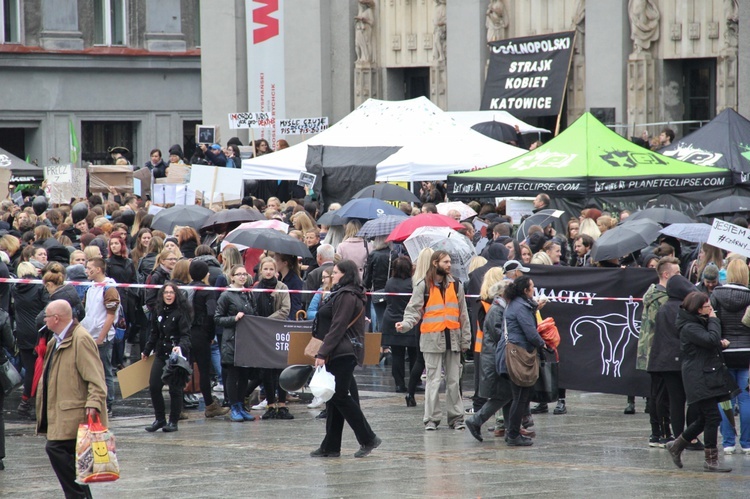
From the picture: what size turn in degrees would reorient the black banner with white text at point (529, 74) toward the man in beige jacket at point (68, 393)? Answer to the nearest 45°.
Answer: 0° — it already faces them

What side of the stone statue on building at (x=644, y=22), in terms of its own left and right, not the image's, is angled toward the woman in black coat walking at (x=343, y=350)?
front

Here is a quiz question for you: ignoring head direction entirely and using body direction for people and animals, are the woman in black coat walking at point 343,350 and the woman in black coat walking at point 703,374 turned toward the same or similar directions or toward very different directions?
very different directions

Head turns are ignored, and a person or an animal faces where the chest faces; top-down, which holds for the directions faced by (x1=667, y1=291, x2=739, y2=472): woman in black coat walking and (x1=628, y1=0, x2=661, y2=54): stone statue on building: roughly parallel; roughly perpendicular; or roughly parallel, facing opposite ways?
roughly perpendicular

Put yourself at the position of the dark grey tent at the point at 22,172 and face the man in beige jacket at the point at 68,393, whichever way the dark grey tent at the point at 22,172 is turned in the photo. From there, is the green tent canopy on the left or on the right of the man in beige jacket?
left
